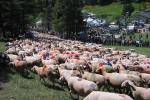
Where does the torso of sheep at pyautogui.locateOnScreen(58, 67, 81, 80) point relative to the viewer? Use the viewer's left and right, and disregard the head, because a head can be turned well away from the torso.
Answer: facing to the left of the viewer

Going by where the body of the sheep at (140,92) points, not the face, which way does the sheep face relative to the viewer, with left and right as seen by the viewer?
facing to the left of the viewer

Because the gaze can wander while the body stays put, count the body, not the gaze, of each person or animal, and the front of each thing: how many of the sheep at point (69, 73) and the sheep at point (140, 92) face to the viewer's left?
2

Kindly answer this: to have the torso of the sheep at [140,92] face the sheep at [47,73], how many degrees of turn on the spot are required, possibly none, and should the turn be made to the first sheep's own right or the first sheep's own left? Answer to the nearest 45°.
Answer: approximately 45° to the first sheep's own right

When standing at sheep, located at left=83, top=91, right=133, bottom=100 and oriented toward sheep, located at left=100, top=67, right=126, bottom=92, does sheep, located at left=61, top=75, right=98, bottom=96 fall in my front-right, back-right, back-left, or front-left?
front-left

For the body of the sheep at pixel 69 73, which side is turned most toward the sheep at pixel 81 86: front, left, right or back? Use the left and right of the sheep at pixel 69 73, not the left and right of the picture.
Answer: left
